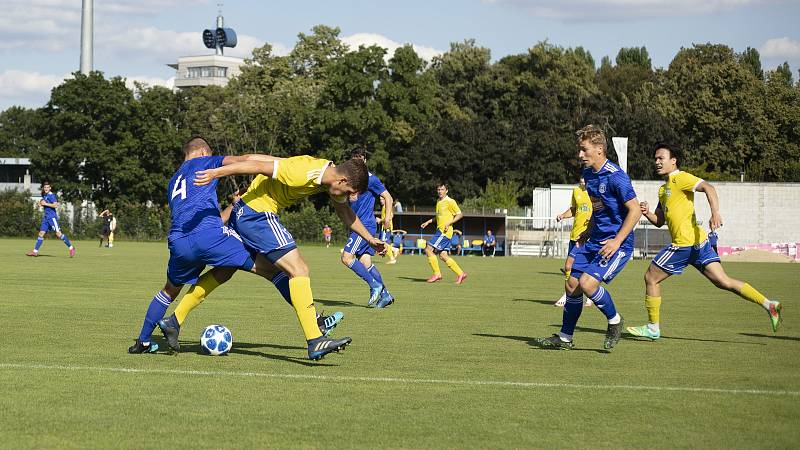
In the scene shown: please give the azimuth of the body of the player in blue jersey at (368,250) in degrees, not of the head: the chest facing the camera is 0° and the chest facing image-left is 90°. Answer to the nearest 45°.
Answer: approximately 45°

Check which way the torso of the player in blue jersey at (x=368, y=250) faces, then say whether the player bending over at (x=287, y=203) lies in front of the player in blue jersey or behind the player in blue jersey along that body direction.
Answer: in front

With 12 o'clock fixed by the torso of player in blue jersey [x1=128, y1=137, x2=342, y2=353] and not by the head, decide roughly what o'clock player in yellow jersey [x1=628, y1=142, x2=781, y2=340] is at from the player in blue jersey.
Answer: The player in yellow jersey is roughly at 1 o'clock from the player in blue jersey.

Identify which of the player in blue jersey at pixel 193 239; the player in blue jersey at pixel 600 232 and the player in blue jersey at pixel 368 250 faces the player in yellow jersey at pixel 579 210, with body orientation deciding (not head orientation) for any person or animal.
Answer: the player in blue jersey at pixel 193 239

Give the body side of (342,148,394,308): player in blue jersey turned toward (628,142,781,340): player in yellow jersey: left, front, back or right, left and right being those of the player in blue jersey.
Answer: left

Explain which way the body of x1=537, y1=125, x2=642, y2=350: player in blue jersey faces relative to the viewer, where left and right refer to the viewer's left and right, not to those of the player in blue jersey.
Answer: facing the viewer and to the left of the viewer

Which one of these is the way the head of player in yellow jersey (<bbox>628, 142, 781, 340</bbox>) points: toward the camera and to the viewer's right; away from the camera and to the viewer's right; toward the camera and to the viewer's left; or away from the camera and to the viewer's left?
toward the camera and to the viewer's left

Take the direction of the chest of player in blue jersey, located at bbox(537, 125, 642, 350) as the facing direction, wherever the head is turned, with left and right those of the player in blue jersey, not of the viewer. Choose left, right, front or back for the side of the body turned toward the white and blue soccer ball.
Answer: front

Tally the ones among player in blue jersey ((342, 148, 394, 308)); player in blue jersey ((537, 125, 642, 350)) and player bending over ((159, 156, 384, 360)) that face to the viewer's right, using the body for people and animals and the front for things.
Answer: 1

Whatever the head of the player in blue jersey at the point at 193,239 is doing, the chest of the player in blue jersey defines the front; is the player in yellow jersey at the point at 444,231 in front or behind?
in front

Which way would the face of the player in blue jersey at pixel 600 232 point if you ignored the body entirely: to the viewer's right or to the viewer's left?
to the viewer's left

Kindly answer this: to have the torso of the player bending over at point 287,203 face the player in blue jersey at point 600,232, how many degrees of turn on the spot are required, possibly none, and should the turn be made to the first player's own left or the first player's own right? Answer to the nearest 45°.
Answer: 0° — they already face them

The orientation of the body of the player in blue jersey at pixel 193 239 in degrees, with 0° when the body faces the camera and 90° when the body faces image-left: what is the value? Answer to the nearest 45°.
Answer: approximately 225°
